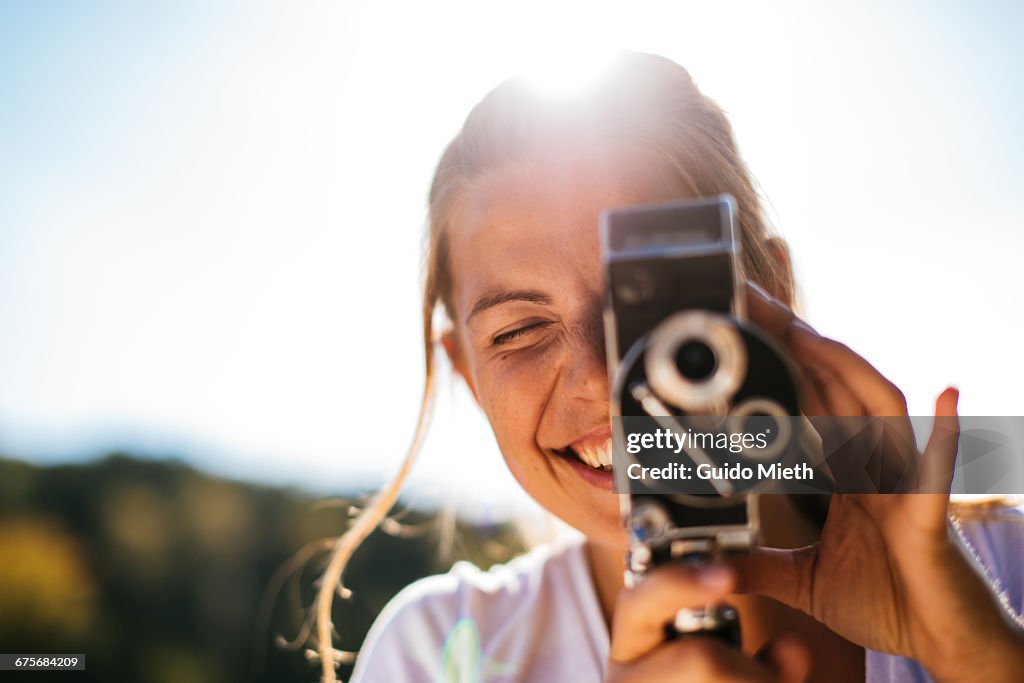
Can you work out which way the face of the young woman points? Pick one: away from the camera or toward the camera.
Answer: toward the camera

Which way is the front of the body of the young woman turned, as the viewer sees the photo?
toward the camera
